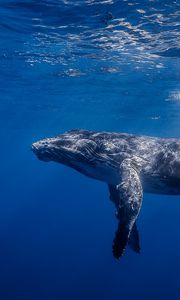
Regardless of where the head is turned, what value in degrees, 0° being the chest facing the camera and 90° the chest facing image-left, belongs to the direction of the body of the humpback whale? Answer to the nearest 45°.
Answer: approximately 90°
